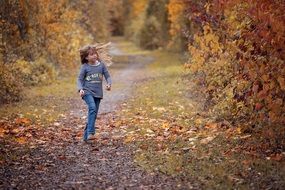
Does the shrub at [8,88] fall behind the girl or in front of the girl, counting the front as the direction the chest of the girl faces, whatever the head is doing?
behind

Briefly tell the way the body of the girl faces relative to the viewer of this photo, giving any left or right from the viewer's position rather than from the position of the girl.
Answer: facing the viewer
